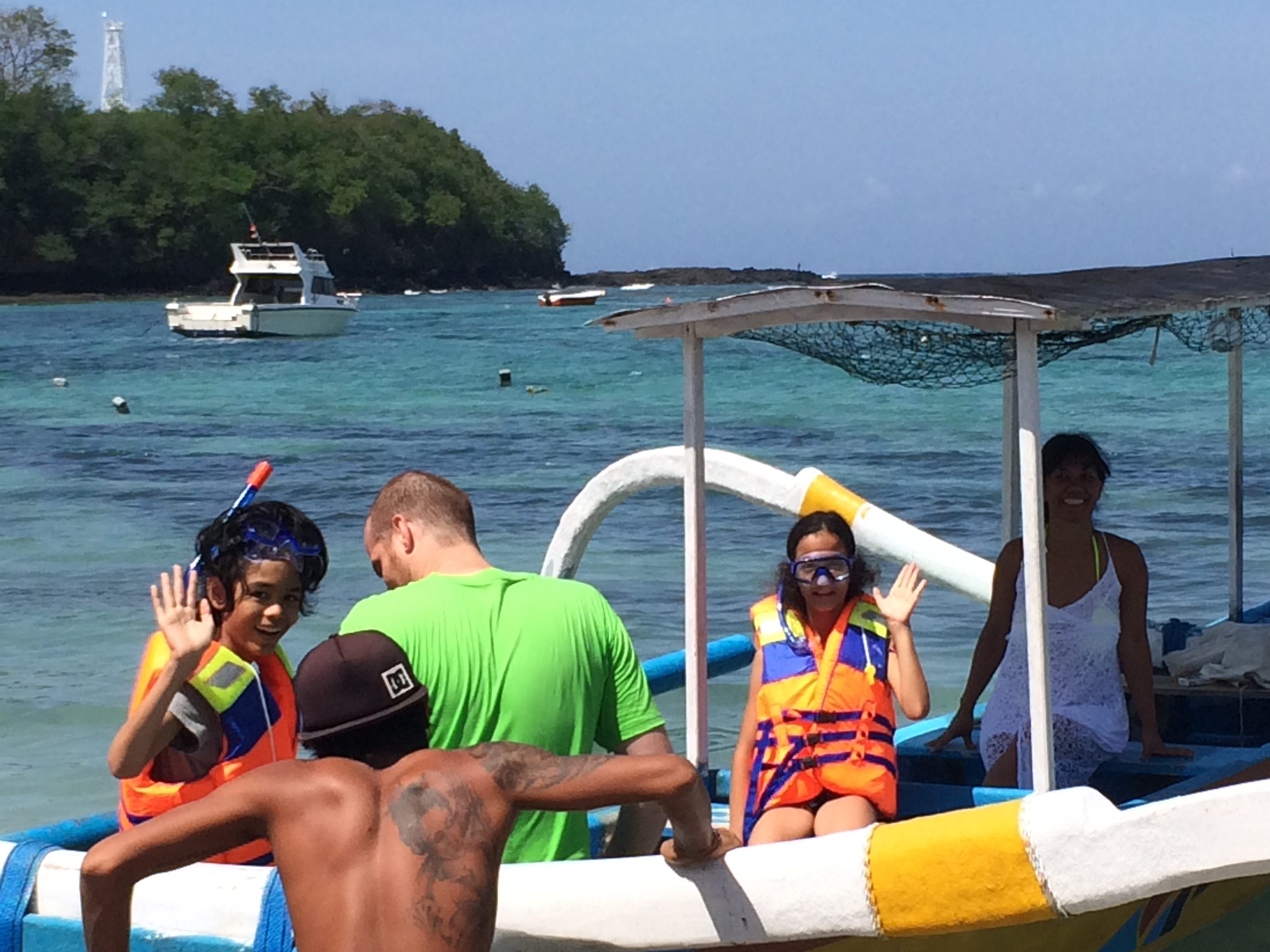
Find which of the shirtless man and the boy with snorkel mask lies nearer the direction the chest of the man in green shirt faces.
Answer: the boy with snorkel mask

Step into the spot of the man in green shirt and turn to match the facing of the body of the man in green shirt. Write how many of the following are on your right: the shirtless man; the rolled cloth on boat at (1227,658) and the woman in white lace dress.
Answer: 2

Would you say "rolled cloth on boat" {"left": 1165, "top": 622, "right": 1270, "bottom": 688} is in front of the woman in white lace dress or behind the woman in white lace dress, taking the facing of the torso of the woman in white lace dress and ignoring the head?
behind

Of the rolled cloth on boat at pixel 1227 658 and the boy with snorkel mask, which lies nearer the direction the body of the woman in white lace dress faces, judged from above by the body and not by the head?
the boy with snorkel mask

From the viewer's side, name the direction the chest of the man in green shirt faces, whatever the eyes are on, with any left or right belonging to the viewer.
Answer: facing away from the viewer and to the left of the viewer

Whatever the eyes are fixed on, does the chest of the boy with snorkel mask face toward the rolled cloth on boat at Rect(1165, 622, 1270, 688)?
no

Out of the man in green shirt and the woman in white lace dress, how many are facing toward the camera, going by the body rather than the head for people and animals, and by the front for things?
1

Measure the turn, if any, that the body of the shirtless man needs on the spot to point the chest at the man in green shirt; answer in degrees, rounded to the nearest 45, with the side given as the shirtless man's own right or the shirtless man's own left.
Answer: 0° — they already face them

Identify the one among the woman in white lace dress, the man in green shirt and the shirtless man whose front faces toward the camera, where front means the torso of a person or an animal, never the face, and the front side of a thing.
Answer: the woman in white lace dress

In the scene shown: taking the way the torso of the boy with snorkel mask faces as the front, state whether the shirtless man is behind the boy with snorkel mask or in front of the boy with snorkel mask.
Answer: in front

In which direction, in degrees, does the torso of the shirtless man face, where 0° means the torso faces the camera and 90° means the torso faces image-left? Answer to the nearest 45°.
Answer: approximately 180°

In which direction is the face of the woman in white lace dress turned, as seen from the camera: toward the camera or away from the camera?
toward the camera

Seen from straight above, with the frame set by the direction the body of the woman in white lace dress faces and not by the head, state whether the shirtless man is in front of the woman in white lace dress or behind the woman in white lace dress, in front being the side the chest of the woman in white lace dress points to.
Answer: in front

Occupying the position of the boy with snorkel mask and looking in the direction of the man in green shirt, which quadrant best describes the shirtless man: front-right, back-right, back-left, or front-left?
front-right

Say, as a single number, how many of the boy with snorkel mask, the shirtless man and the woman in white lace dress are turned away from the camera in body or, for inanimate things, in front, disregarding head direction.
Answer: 1

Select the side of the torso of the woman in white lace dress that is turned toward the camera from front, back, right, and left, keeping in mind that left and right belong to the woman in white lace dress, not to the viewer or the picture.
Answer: front

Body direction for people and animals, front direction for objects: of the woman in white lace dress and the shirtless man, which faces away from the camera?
the shirtless man

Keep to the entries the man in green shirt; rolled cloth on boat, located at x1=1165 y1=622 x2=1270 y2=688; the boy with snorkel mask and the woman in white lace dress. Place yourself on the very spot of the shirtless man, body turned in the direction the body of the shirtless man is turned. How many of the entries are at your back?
0

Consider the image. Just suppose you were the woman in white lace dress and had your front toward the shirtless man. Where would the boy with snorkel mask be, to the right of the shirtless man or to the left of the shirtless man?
right

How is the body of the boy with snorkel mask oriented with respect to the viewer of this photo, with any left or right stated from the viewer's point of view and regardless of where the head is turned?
facing the viewer and to the right of the viewer
